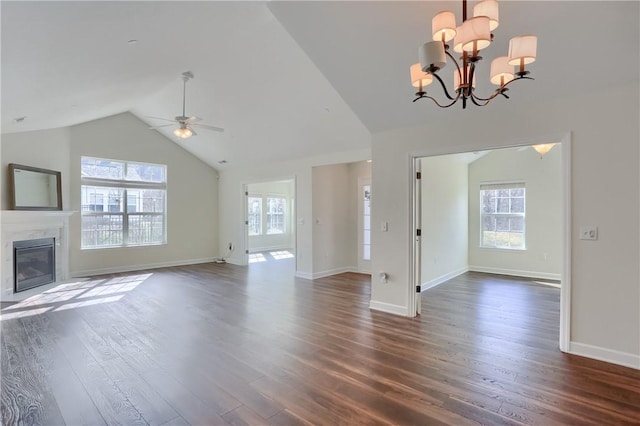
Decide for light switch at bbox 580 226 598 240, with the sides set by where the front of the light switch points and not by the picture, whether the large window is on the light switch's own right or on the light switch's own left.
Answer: on the light switch's own right

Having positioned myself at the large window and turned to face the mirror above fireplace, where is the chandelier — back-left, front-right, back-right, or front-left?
front-left

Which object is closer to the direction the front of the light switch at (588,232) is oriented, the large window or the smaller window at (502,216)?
the large window

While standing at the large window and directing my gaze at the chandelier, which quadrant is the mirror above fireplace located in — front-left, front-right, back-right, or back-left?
front-right

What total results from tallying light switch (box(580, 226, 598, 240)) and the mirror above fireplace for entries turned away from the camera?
0

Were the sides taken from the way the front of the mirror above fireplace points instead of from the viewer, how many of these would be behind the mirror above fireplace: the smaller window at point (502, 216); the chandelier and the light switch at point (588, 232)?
0

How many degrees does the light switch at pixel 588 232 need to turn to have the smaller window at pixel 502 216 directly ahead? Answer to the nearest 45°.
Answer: approximately 180°

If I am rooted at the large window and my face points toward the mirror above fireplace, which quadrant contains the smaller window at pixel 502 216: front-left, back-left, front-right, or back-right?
back-left

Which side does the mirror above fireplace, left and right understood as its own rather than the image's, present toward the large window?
left

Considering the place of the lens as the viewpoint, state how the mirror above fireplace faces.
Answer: facing the viewer and to the right of the viewer

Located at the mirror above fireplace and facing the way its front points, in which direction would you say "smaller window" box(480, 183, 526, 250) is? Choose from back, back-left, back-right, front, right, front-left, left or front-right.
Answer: front

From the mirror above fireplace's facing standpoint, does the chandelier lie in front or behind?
in front
